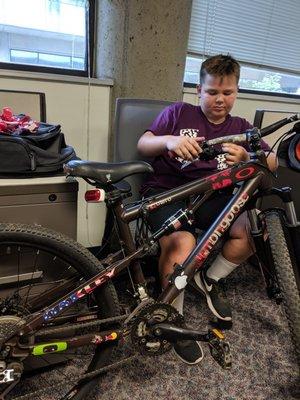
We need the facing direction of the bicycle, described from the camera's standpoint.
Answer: facing to the right of the viewer

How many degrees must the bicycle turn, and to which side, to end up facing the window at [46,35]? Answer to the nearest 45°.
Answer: approximately 135° to its left

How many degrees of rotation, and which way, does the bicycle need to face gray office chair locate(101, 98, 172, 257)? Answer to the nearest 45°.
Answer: approximately 90° to its left

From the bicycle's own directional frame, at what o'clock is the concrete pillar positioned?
The concrete pillar is roughly at 9 o'clock from the bicycle.

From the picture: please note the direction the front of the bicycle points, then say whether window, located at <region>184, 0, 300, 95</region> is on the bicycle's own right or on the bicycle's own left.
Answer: on the bicycle's own left
